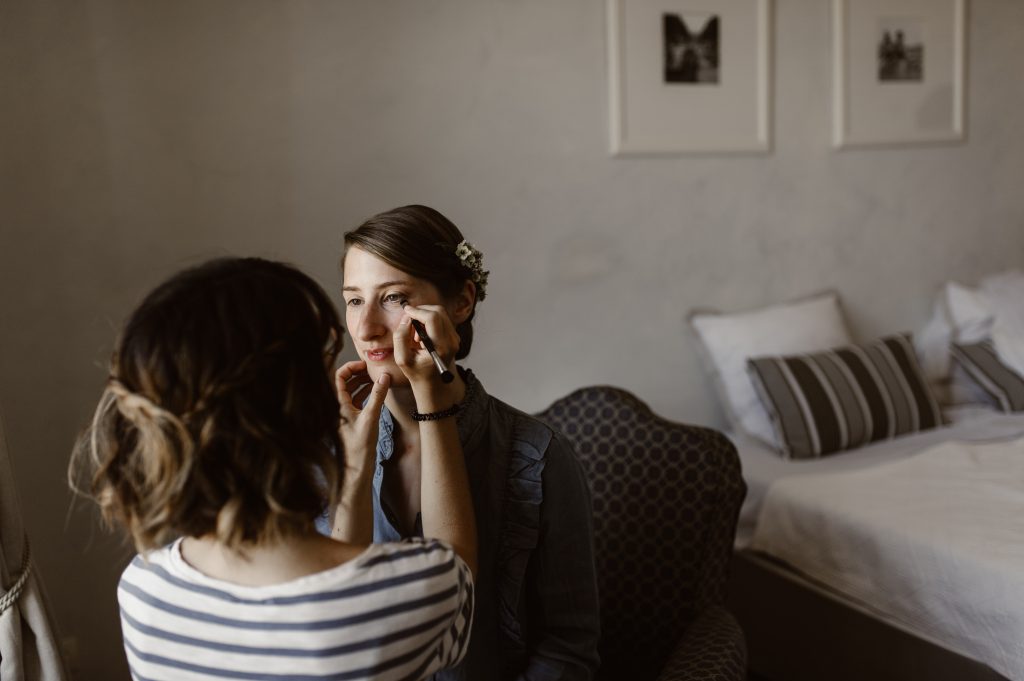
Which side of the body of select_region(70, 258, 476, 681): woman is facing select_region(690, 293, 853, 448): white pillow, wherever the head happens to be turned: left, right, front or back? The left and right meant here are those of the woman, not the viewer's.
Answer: front

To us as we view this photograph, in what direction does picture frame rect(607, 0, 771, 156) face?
facing the viewer

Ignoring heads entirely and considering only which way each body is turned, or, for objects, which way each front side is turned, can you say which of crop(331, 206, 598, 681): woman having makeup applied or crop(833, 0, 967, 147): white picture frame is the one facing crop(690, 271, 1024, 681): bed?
the white picture frame

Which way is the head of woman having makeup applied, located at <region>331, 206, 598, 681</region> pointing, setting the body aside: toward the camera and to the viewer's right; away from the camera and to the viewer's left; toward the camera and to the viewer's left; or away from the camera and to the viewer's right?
toward the camera and to the viewer's left

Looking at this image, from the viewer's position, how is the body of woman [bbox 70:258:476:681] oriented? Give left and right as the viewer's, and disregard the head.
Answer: facing away from the viewer and to the right of the viewer

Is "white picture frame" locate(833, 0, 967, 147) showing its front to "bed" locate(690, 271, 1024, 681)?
yes

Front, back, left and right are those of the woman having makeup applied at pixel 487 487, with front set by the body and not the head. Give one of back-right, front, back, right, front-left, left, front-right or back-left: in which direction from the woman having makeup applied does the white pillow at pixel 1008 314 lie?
back

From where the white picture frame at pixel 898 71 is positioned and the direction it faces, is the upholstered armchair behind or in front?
in front

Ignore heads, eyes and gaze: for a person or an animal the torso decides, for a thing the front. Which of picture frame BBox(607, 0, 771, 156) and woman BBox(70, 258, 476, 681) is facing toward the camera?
the picture frame

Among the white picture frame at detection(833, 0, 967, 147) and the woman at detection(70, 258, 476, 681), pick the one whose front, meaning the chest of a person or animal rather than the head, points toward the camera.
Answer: the white picture frame

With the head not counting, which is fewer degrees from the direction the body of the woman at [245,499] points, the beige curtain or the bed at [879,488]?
the bed

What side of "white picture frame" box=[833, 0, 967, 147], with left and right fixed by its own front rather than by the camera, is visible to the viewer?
front

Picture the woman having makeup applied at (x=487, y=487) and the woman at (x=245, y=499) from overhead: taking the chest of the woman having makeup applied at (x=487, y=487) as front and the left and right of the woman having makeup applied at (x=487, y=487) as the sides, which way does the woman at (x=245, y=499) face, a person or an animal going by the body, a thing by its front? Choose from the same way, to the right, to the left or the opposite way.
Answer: the opposite way

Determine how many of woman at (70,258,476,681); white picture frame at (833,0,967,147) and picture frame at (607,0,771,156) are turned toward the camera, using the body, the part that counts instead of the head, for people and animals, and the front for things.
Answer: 2

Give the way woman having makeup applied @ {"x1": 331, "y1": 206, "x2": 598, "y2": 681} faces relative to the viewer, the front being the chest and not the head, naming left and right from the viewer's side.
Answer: facing the viewer and to the left of the viewer

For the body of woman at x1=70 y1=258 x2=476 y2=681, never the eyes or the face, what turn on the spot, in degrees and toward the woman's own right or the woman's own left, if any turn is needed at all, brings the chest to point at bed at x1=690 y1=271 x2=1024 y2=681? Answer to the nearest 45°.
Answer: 0° — they already face it

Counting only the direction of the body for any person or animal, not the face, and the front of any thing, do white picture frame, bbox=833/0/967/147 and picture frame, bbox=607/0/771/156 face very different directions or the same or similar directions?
same or similar directions

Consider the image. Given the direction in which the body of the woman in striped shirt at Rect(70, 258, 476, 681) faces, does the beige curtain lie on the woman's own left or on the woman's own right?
on the woman's own left

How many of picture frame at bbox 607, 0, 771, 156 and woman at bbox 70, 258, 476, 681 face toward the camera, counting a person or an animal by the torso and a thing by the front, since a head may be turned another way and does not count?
1
